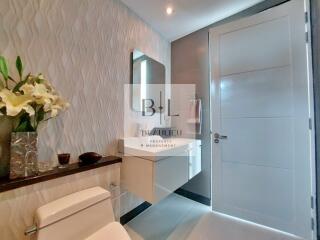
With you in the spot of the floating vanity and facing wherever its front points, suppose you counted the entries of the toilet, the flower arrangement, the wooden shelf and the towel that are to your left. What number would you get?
1

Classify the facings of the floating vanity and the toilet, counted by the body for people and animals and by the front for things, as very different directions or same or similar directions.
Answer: same or similar directions

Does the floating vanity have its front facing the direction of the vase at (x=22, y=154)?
no

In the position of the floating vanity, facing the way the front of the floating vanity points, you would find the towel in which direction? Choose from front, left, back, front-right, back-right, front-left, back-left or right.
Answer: left

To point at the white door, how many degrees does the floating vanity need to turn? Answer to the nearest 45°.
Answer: approximately 45° to its left

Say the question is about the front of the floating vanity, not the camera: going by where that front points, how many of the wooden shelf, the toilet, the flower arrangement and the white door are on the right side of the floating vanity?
3

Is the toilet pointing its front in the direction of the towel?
no

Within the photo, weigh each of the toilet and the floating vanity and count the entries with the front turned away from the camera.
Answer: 0

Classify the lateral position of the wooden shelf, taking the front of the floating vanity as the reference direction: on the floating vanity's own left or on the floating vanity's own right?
on the floating vanity's own right

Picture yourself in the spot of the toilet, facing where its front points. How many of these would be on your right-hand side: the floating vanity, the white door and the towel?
0

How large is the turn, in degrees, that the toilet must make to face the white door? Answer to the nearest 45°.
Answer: approximately 45° to its left

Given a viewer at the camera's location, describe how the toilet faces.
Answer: facing the viewer and to the right of the viewer
